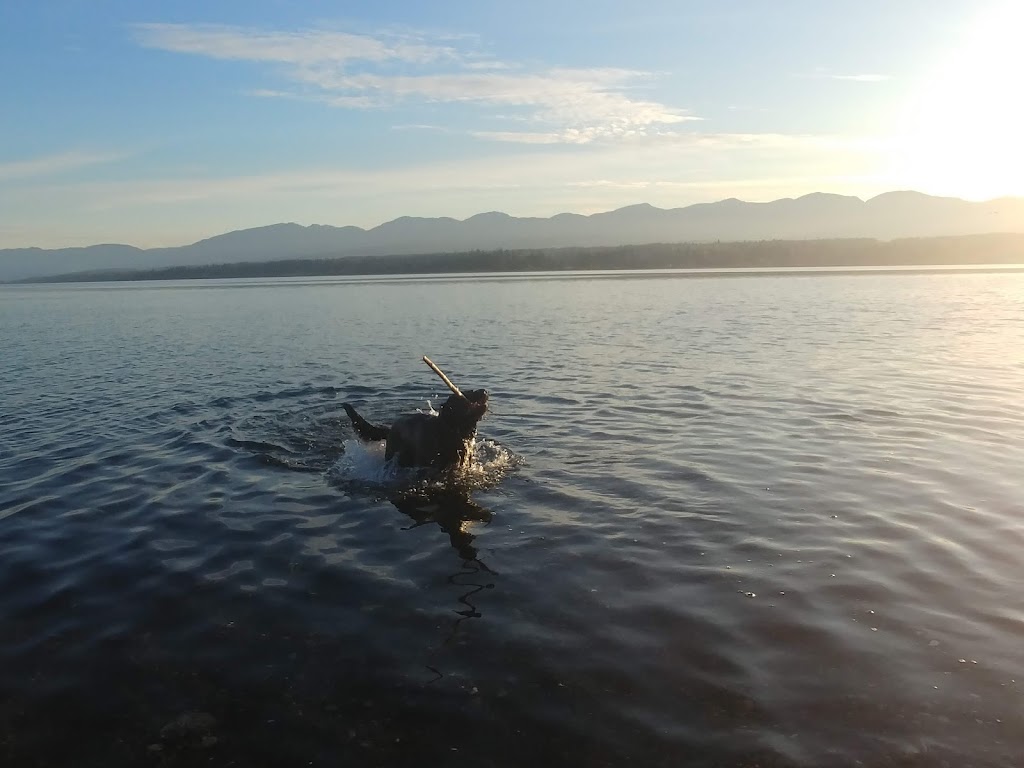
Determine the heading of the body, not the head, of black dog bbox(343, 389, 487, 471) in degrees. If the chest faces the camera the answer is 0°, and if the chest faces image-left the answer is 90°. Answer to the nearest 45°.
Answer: approximately 270°
